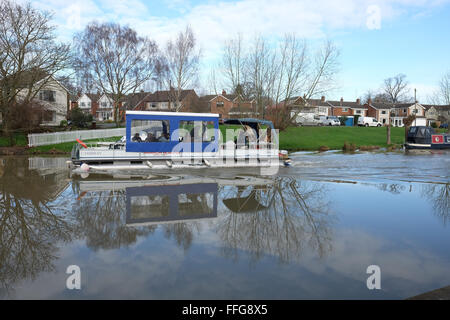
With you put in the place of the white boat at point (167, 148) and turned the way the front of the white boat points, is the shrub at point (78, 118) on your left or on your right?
on your right

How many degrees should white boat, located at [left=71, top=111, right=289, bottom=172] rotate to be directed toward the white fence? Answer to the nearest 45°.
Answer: approximately 45° to its right

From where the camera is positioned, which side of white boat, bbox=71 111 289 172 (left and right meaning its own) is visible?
left

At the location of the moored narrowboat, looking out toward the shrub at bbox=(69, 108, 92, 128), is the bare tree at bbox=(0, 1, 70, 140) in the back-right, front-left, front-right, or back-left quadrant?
front-left
